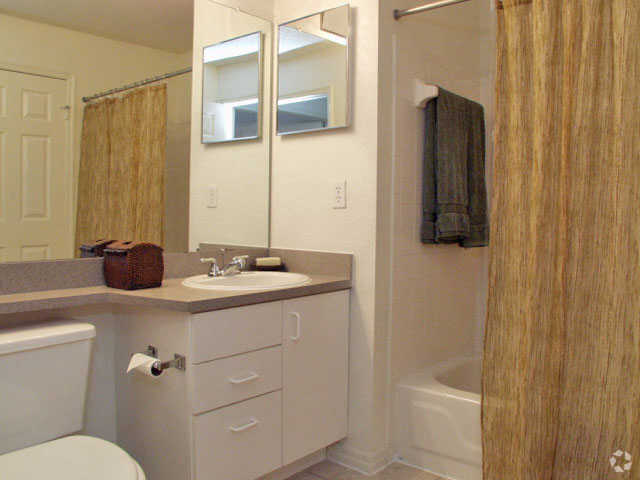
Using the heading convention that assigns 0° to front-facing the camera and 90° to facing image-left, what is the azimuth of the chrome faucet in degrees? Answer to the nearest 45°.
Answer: approximately 315°

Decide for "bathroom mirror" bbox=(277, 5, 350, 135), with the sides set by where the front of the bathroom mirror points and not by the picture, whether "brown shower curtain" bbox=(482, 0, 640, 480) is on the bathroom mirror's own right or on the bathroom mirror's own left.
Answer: on the bathroom mirror's own left

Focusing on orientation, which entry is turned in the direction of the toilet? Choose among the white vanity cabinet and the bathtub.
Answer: the bathtub

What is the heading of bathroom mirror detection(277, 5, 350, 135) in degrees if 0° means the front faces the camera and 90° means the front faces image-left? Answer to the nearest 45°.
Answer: approximately 45°
